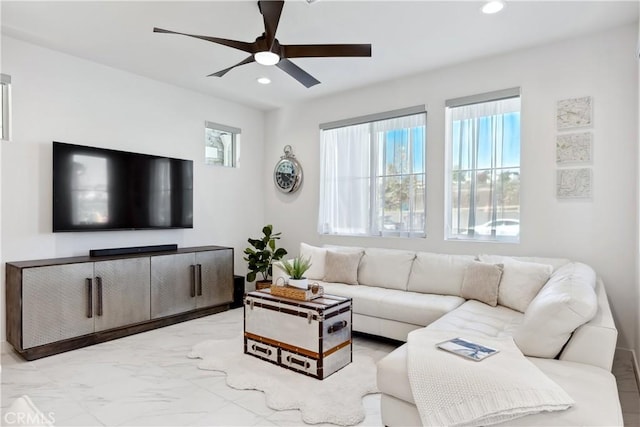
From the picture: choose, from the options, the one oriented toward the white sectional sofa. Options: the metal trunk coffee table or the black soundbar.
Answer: the black soundbar

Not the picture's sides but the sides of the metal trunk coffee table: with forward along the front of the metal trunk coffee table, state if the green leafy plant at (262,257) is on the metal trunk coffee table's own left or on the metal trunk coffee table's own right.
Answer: on the metal trunk coffee table's own right

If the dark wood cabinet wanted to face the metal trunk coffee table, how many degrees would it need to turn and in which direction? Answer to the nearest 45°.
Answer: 0° — it already faces it

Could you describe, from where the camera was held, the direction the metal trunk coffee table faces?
facing the viewer and to the left of the viewer

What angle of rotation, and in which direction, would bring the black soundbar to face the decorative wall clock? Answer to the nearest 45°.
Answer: approximately 45° to its left

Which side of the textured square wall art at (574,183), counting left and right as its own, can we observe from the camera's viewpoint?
front

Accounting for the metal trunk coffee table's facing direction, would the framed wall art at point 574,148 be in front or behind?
behind

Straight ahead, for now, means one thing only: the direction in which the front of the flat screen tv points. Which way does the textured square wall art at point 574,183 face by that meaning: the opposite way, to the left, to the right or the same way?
to the right

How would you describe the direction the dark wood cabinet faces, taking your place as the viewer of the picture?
facing the viewer and to the right of the viewer

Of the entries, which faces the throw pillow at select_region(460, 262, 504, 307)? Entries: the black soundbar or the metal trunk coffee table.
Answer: the black soundbar

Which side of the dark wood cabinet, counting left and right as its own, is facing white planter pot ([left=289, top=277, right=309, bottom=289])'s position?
front

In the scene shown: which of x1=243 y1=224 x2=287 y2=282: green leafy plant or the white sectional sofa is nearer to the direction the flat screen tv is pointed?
the white sectional sofa

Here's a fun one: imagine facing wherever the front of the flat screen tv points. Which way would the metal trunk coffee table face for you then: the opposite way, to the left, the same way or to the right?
to the right
